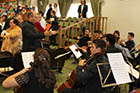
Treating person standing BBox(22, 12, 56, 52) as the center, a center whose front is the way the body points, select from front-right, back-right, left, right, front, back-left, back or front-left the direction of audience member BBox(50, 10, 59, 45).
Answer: left

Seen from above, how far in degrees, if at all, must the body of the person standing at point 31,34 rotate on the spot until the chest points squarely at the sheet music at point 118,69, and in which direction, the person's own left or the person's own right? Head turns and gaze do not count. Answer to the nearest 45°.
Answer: approximately 45° to the person's own right

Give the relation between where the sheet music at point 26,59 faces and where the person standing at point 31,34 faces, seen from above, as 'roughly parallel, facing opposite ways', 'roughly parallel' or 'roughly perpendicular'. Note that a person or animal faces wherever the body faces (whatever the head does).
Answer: roughly perpendicular

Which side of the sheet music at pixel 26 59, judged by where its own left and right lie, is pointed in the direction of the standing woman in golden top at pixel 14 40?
back

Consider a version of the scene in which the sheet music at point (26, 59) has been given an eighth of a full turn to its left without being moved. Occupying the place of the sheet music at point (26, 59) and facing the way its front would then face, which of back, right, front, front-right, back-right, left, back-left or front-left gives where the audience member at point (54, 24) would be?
back-left

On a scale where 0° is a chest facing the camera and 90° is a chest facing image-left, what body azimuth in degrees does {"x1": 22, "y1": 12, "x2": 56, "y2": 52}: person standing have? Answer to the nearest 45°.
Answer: approximately 270°

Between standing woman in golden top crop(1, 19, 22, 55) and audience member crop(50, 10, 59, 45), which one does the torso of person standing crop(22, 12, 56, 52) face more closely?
the audience member

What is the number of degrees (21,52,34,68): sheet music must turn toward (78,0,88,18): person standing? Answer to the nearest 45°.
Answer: approximately 135° to its left

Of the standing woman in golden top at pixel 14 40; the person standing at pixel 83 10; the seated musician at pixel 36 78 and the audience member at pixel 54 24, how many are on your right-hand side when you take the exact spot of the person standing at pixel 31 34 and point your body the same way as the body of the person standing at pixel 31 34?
1

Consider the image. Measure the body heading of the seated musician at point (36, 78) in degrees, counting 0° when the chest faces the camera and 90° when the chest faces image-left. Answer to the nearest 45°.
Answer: approximately 180°

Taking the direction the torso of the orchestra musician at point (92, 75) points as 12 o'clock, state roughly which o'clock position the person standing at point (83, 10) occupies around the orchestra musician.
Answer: The person standing is roughly at 3 o'clock from the orchestra musician.

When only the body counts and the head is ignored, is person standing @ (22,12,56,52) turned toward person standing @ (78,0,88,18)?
no

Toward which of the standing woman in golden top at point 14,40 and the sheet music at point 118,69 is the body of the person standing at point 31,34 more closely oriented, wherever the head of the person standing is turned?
the sheet music

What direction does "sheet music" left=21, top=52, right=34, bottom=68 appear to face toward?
toward the camera

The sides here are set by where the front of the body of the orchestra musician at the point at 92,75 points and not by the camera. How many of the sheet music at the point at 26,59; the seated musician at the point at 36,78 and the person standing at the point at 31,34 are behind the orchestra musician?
0

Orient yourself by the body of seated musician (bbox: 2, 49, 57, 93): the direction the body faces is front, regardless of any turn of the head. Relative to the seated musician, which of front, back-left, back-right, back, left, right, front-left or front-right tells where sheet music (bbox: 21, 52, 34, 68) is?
front

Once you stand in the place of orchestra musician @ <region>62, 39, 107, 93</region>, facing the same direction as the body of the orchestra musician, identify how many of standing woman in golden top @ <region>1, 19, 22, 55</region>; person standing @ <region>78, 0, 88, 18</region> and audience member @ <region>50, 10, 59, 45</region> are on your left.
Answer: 0
